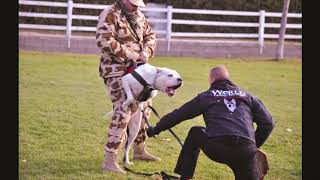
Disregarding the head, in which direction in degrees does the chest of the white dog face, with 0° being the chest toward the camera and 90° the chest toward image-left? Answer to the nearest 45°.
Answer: approximately 270°

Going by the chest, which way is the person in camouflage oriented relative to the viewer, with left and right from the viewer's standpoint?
facing the viewer and to the right of the viewer

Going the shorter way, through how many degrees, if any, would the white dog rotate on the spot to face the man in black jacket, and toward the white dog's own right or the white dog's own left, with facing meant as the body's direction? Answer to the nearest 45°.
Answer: approximately 45° to the white dog's own right
